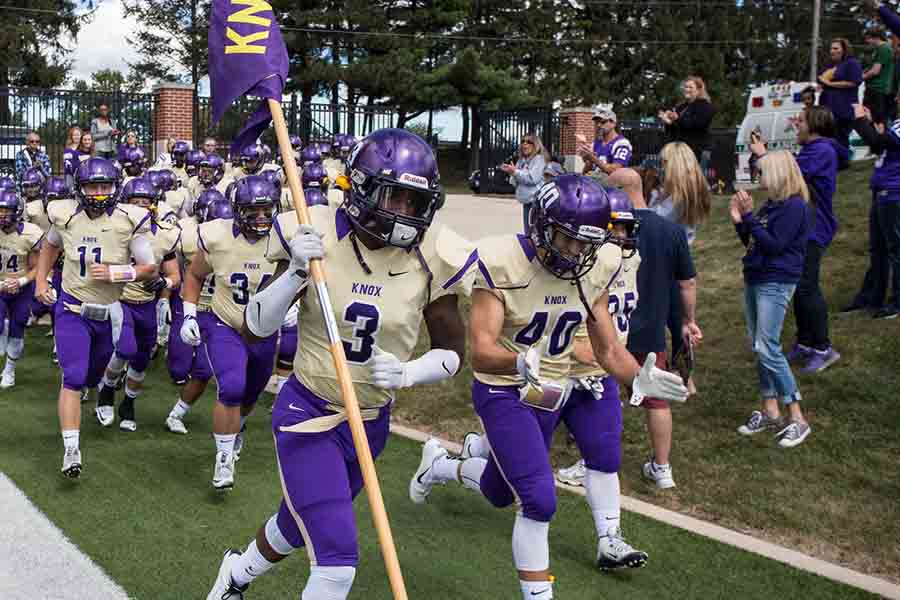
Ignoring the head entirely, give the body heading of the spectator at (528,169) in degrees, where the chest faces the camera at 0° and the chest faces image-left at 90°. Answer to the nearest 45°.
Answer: approximately 45°

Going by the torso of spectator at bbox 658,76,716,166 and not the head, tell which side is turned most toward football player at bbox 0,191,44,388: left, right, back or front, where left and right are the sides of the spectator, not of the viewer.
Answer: front

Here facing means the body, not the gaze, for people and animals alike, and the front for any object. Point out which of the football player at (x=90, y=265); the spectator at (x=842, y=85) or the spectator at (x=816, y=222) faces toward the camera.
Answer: the football player

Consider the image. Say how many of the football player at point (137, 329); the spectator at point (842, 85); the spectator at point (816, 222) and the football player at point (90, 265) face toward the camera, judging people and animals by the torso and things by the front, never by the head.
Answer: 2

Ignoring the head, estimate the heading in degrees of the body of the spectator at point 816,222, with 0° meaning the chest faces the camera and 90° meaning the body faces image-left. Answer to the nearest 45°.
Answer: approximately 90°

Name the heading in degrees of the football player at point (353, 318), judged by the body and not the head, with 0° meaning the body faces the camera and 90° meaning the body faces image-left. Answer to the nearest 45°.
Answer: approximately 315°

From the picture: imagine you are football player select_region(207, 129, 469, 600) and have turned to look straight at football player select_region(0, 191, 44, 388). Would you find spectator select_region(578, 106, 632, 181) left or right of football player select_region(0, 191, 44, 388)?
right

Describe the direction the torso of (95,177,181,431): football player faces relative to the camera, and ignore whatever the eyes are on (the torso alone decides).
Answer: toward the camera

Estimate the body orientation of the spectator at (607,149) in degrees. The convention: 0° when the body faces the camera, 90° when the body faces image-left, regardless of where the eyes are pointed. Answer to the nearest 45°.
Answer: approximately 45°

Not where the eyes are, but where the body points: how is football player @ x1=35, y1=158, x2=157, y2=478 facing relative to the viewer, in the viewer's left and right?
facing the viewer

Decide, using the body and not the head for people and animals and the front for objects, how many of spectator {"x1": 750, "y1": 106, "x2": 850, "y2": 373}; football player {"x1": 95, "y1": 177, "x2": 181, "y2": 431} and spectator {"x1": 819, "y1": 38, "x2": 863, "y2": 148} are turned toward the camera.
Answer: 1

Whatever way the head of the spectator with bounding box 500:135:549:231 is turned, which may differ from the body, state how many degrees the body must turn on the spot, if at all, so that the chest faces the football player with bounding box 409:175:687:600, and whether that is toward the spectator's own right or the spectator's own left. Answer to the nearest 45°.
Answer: approximately 45° to the spectator's own left

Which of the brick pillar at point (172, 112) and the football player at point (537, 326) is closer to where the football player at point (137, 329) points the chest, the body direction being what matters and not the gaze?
the football player

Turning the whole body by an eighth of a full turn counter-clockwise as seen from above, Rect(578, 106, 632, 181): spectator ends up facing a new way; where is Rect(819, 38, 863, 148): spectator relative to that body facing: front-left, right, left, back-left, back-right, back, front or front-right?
back-left
